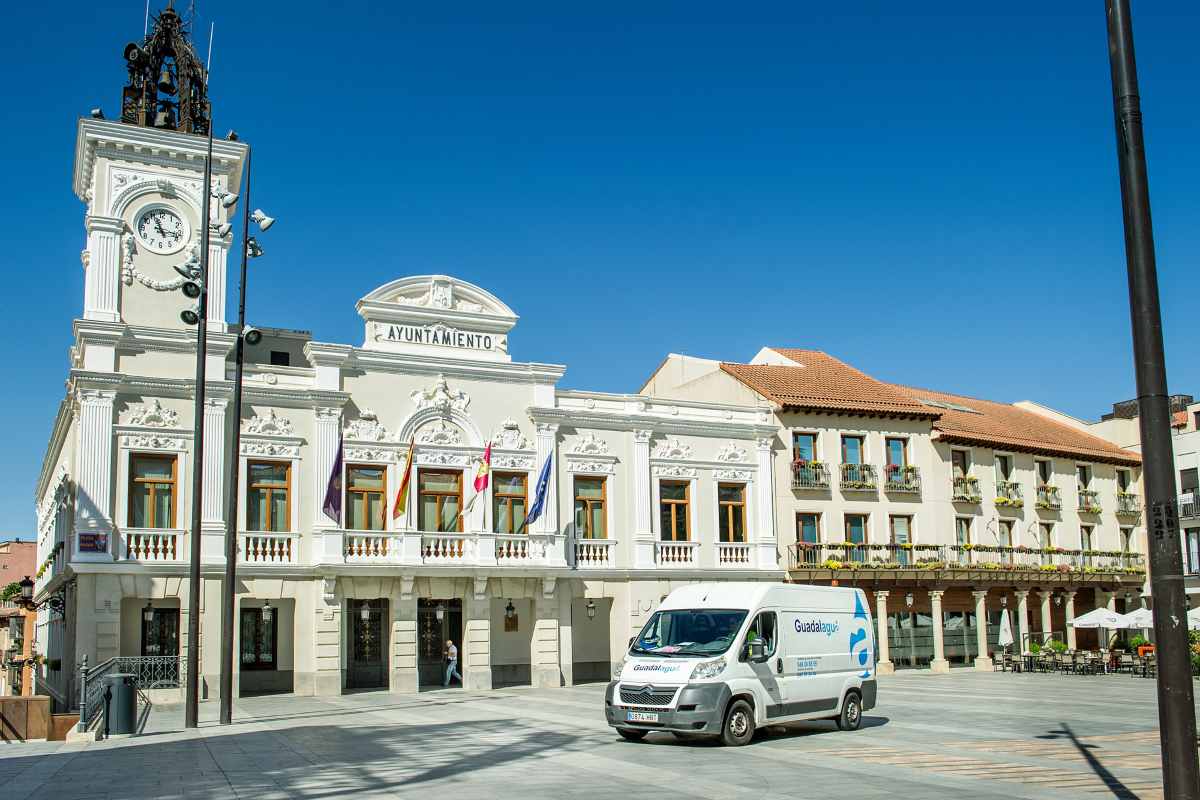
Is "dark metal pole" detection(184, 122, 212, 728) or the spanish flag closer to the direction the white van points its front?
the dark metal pole

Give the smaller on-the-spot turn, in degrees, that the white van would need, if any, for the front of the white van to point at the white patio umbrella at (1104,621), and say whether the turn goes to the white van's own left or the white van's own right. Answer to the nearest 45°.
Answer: approximately 180°

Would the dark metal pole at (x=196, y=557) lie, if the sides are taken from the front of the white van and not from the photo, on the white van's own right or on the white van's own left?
on the white van's own right

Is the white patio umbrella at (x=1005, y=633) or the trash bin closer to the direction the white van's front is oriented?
the trash bin

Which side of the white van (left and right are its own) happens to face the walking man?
right

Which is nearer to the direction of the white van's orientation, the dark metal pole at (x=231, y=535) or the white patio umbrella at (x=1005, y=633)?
the dark metal pole

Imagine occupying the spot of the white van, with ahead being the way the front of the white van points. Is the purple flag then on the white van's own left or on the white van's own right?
on the white van's own right

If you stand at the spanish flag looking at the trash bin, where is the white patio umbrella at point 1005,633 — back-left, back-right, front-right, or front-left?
back-left

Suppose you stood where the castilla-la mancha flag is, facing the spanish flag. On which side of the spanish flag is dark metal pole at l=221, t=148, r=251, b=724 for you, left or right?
left

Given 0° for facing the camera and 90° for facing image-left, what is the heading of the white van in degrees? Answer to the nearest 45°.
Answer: approximately 45°

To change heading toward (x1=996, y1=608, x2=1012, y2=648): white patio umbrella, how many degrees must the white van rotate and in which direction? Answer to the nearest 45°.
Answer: approximately 135° to its right
